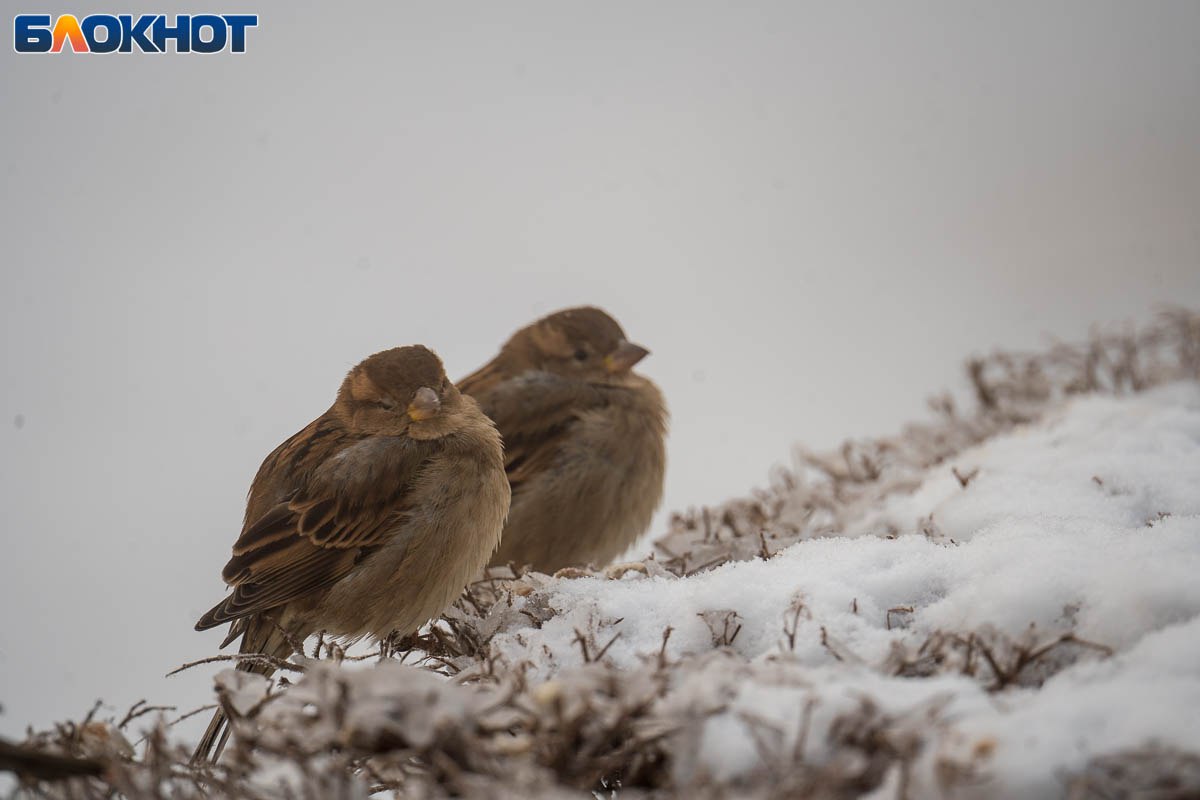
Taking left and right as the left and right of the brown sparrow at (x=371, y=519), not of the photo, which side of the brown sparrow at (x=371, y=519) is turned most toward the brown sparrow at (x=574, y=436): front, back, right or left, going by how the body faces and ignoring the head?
left

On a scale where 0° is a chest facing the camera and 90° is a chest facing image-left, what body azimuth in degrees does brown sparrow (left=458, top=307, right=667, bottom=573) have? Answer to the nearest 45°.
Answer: approximately 270°

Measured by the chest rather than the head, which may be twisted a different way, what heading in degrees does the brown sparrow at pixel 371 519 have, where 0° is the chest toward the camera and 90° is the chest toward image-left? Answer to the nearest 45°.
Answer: approximately 315°

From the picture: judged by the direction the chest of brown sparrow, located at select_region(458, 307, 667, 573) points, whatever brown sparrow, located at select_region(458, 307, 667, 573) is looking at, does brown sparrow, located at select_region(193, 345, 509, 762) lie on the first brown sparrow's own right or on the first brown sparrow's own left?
on the first brown sparrow's own right
